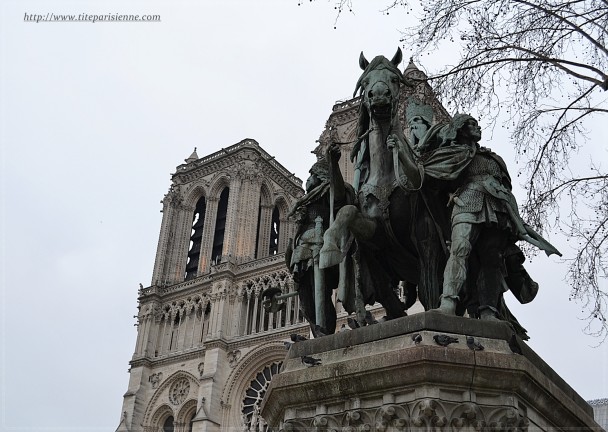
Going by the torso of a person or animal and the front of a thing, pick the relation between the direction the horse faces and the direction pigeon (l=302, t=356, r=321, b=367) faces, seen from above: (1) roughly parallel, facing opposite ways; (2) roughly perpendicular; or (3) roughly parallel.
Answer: roughly perpendicular

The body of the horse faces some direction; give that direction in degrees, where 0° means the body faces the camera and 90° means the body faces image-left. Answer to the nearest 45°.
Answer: approximately 0°

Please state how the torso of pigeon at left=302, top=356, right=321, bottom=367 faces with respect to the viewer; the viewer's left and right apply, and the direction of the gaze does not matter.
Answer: facing to the left of the viewer

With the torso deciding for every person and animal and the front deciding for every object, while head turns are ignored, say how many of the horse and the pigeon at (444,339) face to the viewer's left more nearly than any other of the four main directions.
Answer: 1

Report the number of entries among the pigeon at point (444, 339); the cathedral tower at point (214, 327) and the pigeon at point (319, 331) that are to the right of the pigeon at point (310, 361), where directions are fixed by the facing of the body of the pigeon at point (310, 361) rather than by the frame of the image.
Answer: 2

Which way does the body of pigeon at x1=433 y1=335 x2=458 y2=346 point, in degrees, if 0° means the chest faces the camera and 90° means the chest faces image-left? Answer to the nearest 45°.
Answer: approximately 90°

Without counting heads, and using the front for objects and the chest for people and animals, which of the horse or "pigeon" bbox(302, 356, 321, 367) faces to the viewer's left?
the pigeon
